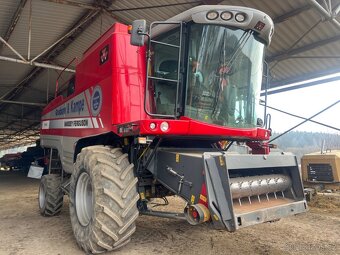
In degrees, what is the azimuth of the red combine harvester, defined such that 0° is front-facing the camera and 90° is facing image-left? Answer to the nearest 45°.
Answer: approximately 315°

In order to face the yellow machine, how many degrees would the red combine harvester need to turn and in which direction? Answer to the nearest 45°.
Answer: approximately 90° to its left

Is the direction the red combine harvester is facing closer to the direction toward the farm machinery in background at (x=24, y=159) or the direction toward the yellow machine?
the yellow machine

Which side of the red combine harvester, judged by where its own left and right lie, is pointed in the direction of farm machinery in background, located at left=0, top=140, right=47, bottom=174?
back
